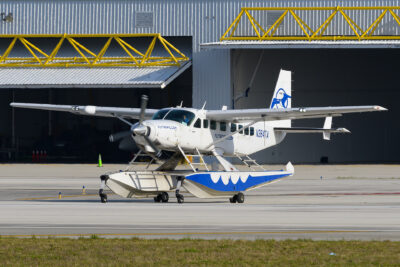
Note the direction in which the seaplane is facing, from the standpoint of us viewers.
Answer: facing the viewer and to the left of the viewer
